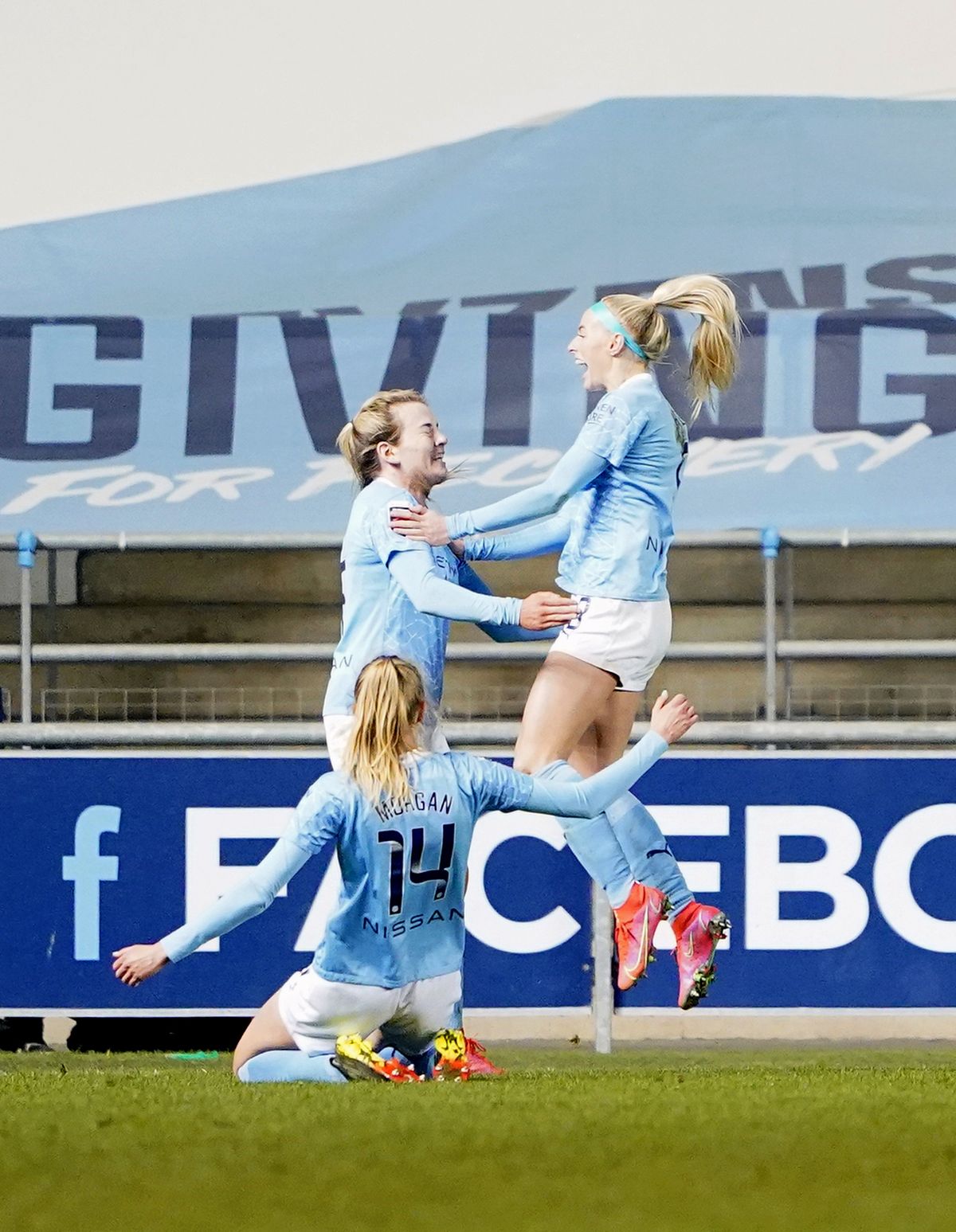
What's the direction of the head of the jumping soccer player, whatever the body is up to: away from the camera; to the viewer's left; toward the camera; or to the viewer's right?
to the viewer's left

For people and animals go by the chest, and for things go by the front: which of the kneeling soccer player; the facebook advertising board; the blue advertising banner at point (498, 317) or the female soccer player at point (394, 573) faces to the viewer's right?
the female soccer player

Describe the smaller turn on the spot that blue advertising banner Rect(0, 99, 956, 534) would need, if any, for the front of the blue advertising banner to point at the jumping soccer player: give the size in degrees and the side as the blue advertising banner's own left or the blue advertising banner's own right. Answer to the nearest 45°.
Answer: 0° — it already faces them

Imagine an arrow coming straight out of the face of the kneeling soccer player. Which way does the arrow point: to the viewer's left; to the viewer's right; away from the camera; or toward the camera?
away from the camera

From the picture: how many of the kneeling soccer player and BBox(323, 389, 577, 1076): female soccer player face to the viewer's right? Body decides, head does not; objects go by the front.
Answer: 1

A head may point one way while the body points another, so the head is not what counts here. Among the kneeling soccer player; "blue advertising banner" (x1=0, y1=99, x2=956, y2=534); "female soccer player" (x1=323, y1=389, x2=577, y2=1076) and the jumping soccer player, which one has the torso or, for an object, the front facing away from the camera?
the kneeling soccer player

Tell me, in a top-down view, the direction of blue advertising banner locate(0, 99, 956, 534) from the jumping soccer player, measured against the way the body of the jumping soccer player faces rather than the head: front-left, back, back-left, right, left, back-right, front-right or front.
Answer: right

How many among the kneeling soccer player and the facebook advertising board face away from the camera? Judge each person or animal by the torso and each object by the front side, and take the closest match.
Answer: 1

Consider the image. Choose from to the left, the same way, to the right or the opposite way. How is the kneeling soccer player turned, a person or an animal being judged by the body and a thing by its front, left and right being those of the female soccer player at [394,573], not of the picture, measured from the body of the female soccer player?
to the left

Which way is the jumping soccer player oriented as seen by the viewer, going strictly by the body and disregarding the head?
to the viewer's left

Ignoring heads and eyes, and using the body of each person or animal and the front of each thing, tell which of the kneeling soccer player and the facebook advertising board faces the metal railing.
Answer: the kneeling soccer player

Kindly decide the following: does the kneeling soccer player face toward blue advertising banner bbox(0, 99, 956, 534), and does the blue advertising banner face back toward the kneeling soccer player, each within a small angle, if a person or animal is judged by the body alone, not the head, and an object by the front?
yes

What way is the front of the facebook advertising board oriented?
toward the camera

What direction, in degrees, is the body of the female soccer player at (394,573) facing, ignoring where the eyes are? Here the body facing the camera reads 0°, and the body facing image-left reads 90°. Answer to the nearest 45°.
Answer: approximately 270°

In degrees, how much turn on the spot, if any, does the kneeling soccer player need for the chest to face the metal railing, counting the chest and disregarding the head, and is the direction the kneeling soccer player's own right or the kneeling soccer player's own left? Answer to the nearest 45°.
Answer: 0° — they already face it

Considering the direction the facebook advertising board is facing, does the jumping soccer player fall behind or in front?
in front
